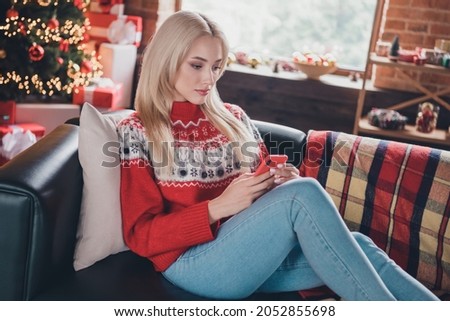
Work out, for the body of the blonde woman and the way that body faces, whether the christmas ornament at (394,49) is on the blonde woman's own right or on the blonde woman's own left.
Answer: on the blonde woman's own left

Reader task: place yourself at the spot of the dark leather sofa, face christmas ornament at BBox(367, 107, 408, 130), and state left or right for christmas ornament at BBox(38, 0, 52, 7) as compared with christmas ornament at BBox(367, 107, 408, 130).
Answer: left

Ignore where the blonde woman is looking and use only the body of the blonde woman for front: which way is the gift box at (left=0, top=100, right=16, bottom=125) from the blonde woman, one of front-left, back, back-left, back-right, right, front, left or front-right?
back

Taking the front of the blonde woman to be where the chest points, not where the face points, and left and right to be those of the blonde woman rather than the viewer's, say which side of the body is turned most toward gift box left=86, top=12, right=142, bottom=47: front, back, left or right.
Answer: back

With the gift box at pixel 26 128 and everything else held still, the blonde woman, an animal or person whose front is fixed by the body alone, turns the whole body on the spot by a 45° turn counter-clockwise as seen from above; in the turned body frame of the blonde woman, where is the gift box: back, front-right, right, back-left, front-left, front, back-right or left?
back-left

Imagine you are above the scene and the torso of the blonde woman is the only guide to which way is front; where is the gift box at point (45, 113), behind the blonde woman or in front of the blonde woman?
behind

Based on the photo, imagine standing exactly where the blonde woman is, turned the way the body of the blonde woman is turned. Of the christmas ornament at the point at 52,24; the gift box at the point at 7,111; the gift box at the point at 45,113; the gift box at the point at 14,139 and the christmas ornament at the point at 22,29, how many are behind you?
5

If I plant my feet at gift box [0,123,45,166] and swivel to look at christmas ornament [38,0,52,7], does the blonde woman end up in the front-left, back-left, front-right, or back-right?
back-right

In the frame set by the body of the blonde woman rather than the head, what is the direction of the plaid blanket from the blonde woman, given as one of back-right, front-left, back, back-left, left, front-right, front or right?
left

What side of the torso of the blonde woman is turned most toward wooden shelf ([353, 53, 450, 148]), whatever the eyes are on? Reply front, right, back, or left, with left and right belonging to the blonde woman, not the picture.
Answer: left

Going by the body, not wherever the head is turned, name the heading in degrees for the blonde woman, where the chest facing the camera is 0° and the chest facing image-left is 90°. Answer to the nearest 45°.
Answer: approximately 315°

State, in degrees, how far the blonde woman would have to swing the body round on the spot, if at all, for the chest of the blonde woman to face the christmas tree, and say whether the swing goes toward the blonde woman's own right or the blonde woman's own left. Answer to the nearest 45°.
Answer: approximately 180°

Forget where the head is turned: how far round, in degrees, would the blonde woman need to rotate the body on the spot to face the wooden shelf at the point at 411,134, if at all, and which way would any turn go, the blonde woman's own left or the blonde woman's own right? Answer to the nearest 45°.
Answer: approximately 90° to the blonde woman's own left

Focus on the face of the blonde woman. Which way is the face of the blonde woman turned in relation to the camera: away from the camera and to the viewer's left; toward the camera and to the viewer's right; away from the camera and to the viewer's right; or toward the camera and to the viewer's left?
toward the camera and to the viewer's right

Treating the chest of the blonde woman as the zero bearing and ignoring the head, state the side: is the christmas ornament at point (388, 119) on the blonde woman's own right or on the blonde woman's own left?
on the blonde woman's own left

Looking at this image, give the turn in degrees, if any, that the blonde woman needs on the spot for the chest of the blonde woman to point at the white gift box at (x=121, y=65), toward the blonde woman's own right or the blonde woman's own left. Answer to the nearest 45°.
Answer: approximately 135° to the blonde woman's own left
